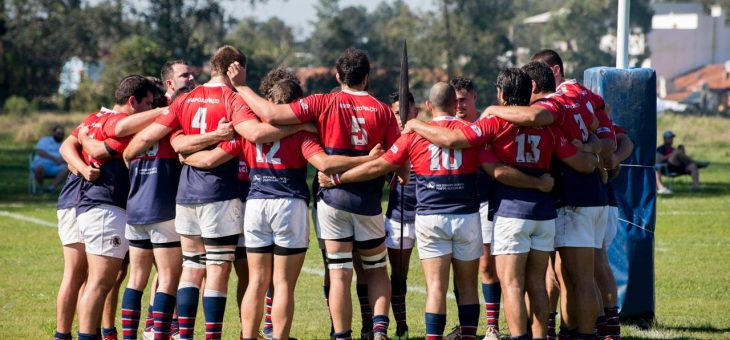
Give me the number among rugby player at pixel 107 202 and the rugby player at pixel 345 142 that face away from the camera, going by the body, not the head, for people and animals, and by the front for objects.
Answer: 1

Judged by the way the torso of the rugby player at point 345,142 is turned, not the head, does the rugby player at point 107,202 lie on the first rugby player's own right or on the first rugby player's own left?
on the first rugby player's own left

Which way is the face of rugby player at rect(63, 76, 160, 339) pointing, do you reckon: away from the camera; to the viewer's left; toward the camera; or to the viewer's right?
to the viewer's right

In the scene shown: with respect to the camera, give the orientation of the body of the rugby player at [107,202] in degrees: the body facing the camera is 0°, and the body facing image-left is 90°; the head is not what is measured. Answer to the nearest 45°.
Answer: approximately 270°

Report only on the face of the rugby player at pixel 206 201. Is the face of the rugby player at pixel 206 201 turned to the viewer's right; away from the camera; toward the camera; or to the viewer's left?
away from the camera

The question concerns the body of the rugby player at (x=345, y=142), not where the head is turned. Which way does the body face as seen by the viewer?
away from the camera

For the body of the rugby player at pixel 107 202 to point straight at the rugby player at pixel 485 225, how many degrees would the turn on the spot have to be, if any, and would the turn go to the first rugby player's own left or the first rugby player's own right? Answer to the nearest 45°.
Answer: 0° — they already face them
